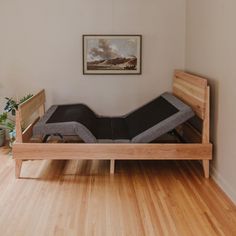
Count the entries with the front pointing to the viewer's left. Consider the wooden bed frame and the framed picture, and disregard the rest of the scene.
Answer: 1

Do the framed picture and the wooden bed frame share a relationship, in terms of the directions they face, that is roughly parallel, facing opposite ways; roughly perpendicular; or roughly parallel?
roughly perpendicular

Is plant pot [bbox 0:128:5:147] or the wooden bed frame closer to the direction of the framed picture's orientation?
the wooden bed frame

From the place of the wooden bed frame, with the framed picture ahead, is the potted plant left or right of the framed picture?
left

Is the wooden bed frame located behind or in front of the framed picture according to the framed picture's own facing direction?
in front

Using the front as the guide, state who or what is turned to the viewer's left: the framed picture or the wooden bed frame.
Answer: the wooden bed frame

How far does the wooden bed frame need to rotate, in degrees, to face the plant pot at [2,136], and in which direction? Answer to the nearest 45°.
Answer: approximately 45° to its right

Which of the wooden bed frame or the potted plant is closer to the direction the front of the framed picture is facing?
the wooden bed frame

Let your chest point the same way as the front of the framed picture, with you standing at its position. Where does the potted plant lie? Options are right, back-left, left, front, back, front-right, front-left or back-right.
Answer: right

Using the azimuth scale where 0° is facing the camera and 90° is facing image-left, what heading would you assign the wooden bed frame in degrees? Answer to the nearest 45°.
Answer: approximately 90°

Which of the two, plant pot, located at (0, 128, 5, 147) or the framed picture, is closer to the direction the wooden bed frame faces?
the plant pot

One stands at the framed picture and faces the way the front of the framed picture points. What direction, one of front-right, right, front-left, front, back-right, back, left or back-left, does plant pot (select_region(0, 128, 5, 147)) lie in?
right

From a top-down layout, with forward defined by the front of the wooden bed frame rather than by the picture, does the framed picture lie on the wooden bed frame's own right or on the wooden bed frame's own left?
on the wooden bed frame's own right

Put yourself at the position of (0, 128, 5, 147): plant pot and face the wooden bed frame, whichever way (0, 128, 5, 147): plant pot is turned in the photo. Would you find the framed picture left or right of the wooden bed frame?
left
